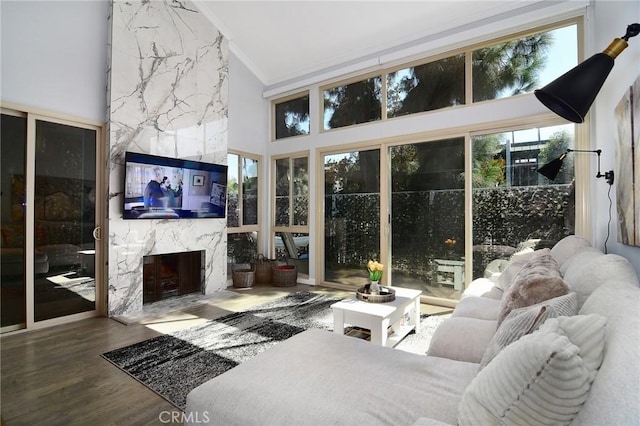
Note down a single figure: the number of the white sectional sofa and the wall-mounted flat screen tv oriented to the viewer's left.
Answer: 1

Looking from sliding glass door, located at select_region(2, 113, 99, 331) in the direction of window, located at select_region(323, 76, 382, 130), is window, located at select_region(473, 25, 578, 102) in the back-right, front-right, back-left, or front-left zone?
front-right

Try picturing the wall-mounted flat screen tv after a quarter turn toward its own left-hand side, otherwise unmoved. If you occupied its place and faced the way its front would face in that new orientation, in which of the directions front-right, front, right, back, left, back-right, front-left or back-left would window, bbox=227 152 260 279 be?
front

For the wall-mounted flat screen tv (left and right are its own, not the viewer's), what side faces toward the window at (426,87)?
front

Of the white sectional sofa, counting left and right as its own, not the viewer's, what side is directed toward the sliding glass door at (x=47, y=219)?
front

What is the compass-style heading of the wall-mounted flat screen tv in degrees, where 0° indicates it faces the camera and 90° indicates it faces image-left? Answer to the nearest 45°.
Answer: approximately 315°

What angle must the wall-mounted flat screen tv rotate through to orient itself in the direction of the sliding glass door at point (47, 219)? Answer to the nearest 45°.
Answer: approximately 135° to its right

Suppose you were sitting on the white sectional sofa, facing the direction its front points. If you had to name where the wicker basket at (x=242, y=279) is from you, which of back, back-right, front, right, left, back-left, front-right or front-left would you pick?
front-right

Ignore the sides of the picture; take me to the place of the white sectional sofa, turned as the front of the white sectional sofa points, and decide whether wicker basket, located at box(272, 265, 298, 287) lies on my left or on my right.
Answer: on my right

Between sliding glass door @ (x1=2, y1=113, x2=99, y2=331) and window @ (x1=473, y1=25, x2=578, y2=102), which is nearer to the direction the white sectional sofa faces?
the sliding glass door

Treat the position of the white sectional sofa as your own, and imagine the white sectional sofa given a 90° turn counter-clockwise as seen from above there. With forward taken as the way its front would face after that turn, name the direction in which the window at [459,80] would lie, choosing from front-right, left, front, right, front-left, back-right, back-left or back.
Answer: back

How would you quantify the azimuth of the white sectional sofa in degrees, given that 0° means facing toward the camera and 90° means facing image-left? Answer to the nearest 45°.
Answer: approximately 90°

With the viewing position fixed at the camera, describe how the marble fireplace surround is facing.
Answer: facing the viewer and to the right of the viewer

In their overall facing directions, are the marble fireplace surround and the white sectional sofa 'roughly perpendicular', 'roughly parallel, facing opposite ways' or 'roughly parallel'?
roughly parallel, facing opposite ways

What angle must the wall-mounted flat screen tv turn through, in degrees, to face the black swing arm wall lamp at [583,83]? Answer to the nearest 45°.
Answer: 0° — it already faces it

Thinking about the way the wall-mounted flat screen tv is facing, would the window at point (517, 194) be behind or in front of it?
in front

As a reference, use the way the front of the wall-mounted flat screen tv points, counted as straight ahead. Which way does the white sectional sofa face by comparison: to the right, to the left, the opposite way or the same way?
the opposite way

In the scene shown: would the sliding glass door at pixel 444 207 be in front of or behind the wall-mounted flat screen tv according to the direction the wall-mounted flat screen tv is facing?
in front
